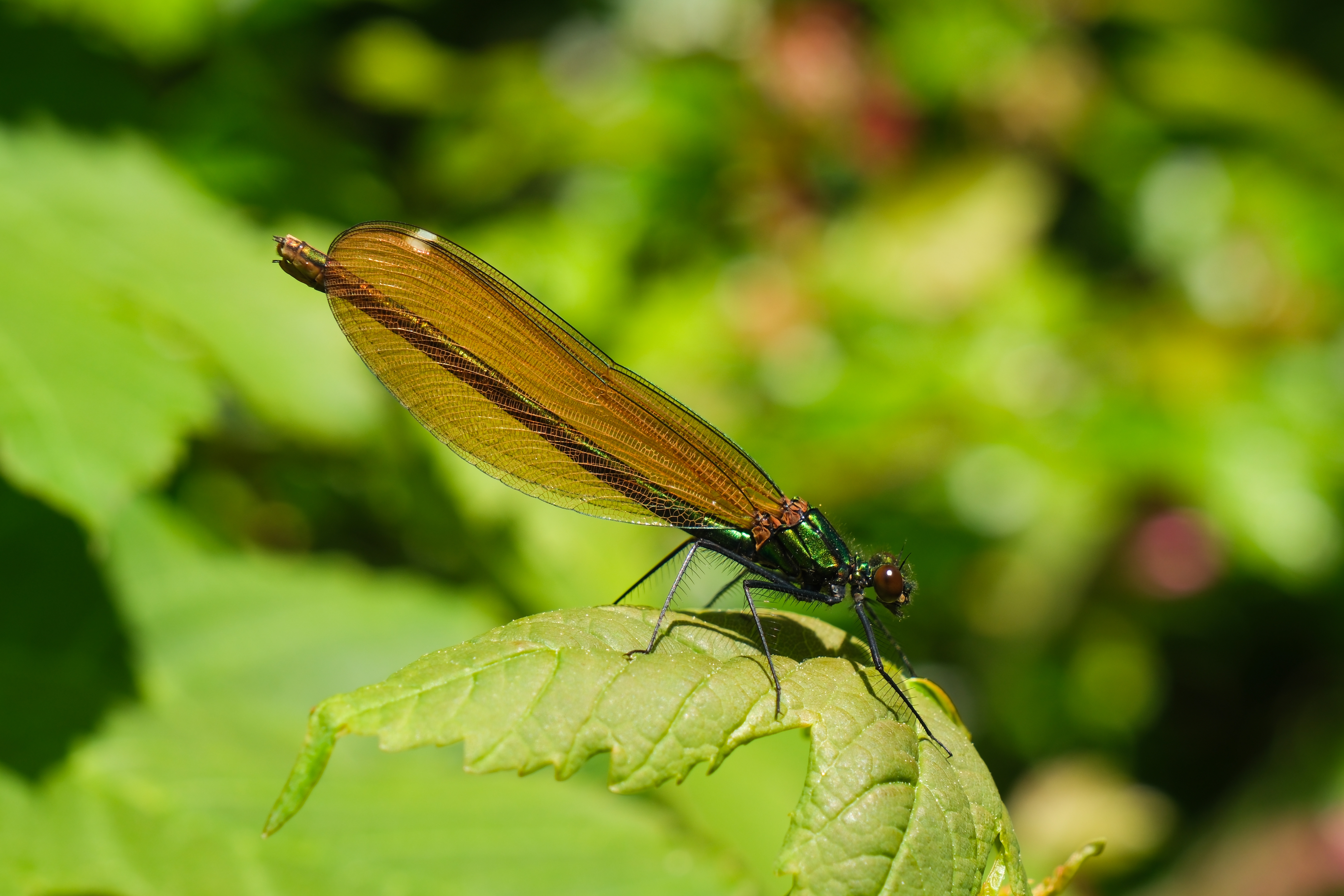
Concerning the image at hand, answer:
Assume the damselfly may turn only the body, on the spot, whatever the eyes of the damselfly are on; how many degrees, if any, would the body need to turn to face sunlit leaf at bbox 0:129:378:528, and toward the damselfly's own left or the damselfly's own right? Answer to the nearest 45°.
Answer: approximately 135° to the damselfly's own left

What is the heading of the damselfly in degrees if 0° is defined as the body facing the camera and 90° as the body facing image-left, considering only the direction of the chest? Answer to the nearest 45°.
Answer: approximately 270°
